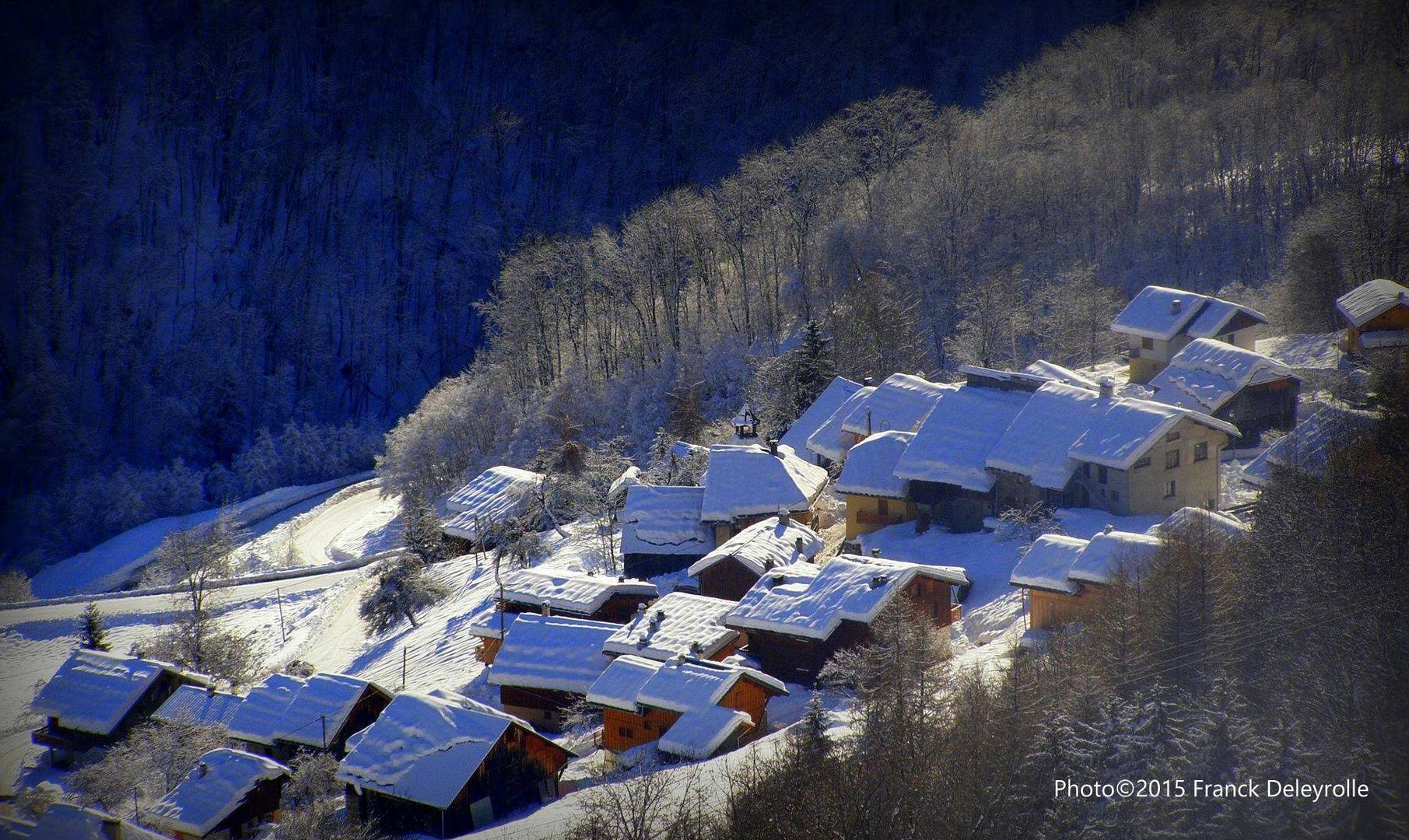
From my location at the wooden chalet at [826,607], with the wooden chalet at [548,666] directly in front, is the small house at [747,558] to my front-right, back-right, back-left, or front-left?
front-right

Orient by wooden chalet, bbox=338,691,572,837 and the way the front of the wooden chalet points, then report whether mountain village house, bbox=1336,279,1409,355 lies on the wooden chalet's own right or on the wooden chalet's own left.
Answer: on the wooden chalet's own left

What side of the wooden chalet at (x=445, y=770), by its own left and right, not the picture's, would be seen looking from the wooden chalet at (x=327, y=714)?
back

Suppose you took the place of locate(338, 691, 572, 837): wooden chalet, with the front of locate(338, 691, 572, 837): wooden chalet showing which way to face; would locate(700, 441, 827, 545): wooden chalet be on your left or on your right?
on your left

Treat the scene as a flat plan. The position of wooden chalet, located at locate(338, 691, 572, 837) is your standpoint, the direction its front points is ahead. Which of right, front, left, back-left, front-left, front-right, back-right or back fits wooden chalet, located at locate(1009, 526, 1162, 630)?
front-left

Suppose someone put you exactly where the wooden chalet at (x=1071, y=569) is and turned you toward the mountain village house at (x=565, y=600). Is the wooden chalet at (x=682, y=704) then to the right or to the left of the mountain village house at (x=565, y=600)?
left

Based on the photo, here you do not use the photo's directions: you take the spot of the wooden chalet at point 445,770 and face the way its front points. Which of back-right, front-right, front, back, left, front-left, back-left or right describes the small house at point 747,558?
left

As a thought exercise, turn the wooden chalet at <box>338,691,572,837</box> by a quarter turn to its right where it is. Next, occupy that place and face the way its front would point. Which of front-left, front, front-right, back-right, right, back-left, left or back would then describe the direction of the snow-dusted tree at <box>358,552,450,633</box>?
back-right

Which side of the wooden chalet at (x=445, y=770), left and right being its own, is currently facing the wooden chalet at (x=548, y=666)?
left

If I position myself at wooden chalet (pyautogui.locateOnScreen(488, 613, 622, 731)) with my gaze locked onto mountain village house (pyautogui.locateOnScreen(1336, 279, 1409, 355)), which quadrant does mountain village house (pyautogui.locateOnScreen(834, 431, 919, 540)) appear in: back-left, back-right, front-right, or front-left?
front-left

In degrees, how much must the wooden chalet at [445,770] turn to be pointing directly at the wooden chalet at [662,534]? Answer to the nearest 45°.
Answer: approximately 90° to its left

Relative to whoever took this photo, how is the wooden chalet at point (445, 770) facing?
facing the viewer and to the right of the viewer

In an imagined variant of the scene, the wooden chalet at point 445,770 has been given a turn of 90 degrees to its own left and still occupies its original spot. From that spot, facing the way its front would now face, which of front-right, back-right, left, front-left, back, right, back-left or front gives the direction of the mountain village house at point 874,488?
front

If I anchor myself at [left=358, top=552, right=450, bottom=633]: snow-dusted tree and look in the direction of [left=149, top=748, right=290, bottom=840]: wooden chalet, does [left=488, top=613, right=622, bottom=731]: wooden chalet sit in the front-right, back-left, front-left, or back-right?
front-left
